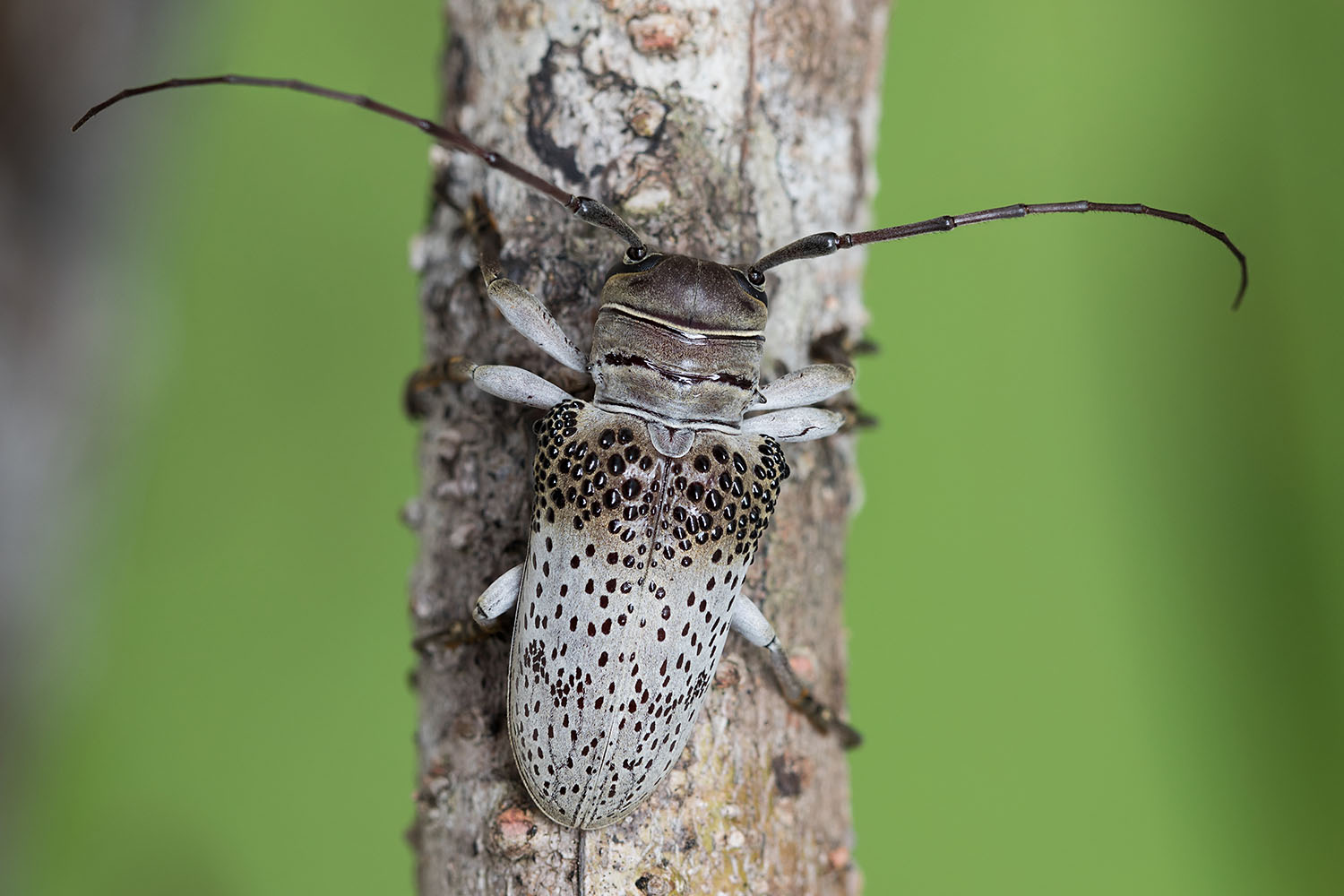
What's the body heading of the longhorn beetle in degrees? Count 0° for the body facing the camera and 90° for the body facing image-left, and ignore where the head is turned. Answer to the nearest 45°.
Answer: approximately 180°

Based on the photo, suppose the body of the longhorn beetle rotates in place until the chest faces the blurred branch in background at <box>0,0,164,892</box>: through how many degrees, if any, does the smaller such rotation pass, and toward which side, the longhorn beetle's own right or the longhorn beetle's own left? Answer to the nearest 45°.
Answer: approximately 45° to the longhorn beetle's own left
